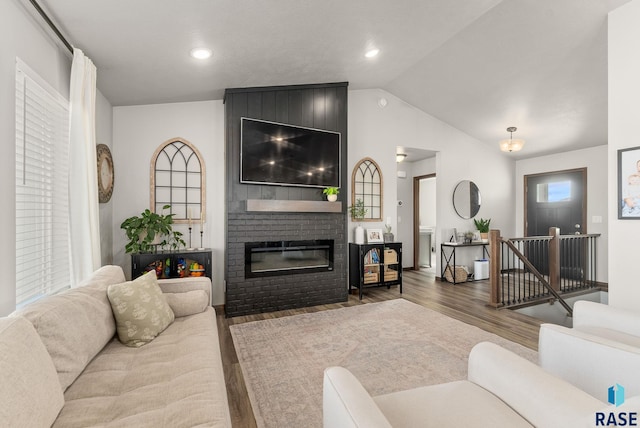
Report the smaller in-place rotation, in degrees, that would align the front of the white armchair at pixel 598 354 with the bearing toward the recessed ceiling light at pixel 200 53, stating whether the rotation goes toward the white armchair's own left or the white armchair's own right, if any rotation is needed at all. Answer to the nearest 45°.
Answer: approximately 45° to the white armchair's own left

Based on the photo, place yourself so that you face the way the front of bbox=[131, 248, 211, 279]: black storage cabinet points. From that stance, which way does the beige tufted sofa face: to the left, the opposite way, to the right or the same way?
to the left

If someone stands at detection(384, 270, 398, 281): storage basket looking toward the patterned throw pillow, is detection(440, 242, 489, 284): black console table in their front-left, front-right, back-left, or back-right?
back-left

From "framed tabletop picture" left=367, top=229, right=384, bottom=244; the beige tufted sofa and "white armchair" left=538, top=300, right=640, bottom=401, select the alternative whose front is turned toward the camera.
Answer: the framed tabletop picture

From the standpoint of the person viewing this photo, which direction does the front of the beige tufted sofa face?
facing to the right of the viewer

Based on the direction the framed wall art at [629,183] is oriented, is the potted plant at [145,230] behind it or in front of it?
in front

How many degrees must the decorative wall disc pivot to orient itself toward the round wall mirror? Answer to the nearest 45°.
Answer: approximately 45° to its left

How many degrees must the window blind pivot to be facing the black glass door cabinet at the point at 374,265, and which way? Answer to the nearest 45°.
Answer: approximately 45° to its left

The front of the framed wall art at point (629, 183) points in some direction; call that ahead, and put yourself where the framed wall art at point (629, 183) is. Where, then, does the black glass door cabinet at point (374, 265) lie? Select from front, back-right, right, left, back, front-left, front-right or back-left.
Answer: front-right

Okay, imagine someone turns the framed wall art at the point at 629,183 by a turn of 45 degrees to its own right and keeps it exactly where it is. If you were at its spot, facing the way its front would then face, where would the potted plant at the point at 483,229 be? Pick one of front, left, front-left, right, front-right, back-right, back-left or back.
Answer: front-right

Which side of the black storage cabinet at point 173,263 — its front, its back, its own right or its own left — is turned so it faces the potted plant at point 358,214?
left
